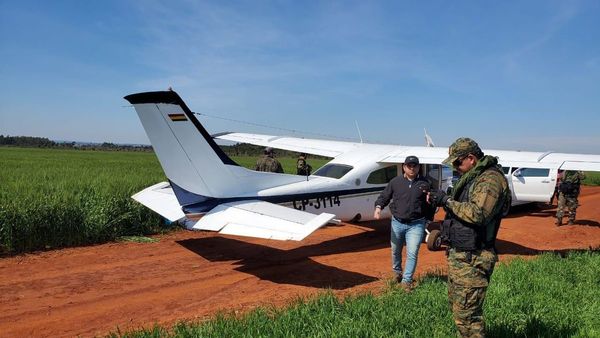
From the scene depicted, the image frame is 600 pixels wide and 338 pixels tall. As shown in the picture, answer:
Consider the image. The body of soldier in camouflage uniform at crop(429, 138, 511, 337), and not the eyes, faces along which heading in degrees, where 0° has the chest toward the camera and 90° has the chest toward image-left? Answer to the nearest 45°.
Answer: approximately 90°

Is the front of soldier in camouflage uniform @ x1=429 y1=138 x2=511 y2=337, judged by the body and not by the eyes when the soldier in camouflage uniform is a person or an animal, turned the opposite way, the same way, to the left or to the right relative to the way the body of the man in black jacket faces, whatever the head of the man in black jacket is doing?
to the right

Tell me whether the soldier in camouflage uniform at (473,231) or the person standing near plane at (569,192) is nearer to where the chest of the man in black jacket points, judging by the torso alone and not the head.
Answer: the soldier in camouflage uniform

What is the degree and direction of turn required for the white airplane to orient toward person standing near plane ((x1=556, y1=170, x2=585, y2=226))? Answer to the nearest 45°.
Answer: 0° — it already faces them

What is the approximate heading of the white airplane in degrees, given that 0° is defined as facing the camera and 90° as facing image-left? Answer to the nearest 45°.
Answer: approximately 225°

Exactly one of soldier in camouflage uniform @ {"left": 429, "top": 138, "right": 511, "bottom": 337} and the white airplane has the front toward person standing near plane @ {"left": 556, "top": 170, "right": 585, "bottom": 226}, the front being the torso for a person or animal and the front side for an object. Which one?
the white airplane
